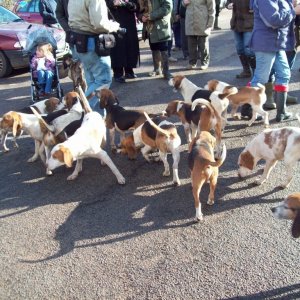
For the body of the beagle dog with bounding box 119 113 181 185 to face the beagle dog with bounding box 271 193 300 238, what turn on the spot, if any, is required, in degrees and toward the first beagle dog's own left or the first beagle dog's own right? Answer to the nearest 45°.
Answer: approximately 180°

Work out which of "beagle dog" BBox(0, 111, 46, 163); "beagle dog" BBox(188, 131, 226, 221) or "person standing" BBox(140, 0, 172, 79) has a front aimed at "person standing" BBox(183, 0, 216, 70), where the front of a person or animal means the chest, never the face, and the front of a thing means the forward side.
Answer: "beagle dog" BBox(188, 131, 226, 221)

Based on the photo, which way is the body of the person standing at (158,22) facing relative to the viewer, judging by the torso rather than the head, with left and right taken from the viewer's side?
facing the viewer and to the left of the viewer

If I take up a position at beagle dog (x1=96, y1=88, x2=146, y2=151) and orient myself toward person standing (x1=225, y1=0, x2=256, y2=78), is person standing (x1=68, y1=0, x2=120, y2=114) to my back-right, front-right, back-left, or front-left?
front-left

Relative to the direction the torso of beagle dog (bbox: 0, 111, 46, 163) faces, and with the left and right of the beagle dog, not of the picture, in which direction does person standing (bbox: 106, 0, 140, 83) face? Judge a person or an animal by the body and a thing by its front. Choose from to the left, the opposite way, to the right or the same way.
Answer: to the left

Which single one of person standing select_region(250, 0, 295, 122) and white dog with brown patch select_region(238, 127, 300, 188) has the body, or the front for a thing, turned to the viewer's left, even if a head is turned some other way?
the white dog with brown patch

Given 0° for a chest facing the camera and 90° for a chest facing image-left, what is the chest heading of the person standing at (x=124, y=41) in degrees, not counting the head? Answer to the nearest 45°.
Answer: approximately 0°

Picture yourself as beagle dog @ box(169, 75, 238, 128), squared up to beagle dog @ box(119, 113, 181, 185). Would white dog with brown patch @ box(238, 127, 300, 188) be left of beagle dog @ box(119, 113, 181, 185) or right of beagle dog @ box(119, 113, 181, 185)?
left

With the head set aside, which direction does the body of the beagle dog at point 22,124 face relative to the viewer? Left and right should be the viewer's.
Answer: facing to the left of the viewer

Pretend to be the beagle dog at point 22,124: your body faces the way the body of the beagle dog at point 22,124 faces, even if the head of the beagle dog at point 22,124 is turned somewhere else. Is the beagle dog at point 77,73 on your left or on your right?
on your right

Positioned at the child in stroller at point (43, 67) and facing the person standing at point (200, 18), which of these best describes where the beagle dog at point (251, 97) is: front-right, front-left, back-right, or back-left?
front-right

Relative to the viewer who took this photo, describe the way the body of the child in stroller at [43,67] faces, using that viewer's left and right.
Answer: facing the viewer

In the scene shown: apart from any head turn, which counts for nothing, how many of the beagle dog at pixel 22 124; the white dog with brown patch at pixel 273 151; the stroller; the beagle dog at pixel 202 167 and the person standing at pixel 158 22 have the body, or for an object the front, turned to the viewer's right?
0

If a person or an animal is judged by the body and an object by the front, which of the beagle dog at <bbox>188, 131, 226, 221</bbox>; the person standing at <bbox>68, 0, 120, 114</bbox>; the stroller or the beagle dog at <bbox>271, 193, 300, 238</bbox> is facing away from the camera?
the beagle dog at <bbox>188, 131, 226, 221</bbox>
